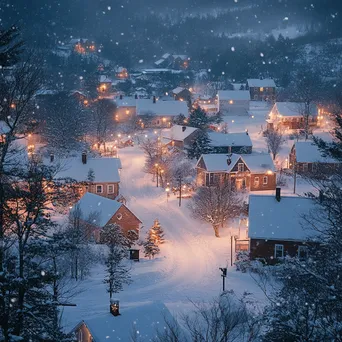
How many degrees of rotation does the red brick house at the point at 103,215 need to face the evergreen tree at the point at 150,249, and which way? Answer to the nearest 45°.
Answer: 0° — it already faces it

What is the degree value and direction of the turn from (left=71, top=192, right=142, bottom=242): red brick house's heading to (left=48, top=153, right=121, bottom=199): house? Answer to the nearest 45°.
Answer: approximately 135° to its left

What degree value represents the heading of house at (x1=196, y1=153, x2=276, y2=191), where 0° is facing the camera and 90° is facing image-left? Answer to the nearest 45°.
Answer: approximately 0°

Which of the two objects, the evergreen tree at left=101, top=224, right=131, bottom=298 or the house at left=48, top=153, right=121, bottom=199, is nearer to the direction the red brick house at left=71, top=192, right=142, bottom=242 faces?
the evergreen tree

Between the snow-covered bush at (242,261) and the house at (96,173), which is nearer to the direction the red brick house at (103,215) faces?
the snow-covered bush

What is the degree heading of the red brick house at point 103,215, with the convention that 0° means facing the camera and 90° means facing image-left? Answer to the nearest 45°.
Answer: approximately 315°

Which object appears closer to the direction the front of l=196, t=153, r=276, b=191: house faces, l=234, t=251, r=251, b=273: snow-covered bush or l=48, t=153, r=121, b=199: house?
the snow-covered bush
